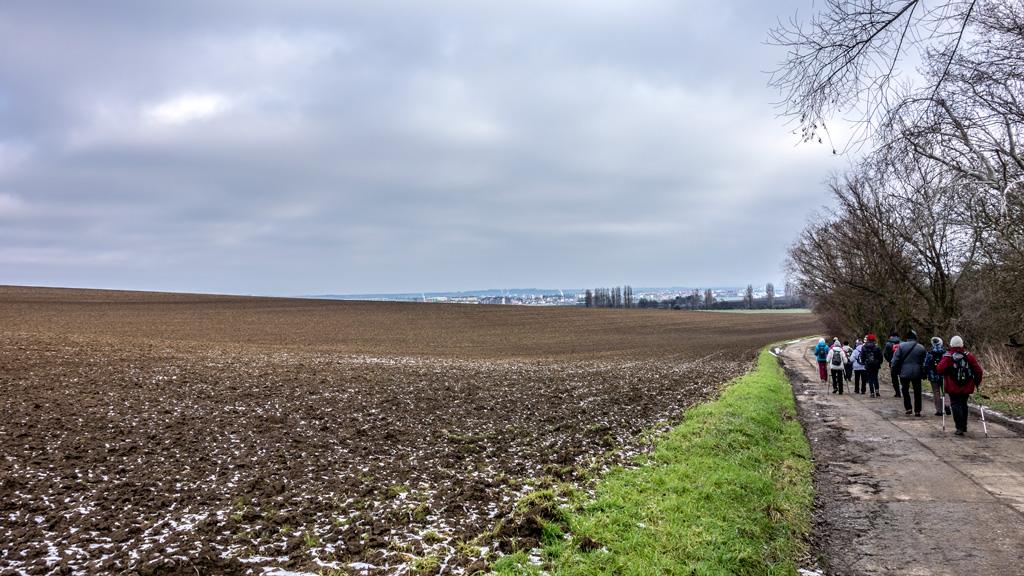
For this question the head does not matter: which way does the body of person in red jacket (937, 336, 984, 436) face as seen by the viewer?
away from the camera

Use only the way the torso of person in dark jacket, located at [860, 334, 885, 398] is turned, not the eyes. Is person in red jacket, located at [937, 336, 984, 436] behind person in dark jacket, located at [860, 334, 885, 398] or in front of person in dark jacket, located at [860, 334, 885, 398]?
behind

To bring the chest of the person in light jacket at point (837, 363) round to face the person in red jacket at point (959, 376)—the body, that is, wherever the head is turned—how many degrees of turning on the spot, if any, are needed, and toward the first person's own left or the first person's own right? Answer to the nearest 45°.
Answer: approximately 180°

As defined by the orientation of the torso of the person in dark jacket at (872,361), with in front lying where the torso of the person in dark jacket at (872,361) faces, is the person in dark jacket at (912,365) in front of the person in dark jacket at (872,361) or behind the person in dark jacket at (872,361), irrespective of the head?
behind

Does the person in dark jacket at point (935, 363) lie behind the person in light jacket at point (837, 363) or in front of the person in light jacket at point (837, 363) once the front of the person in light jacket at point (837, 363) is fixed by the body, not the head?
behind

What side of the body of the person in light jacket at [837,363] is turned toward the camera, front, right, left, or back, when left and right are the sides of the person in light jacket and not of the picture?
back

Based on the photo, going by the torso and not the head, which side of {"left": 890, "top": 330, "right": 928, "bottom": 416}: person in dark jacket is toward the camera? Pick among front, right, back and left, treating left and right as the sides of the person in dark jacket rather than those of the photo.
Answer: back

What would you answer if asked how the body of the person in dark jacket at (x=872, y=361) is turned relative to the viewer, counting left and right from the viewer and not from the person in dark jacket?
facing away from the viewer

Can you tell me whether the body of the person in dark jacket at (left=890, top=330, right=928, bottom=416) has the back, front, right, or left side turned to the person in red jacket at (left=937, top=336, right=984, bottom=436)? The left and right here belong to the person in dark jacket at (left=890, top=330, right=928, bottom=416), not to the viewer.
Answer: back
